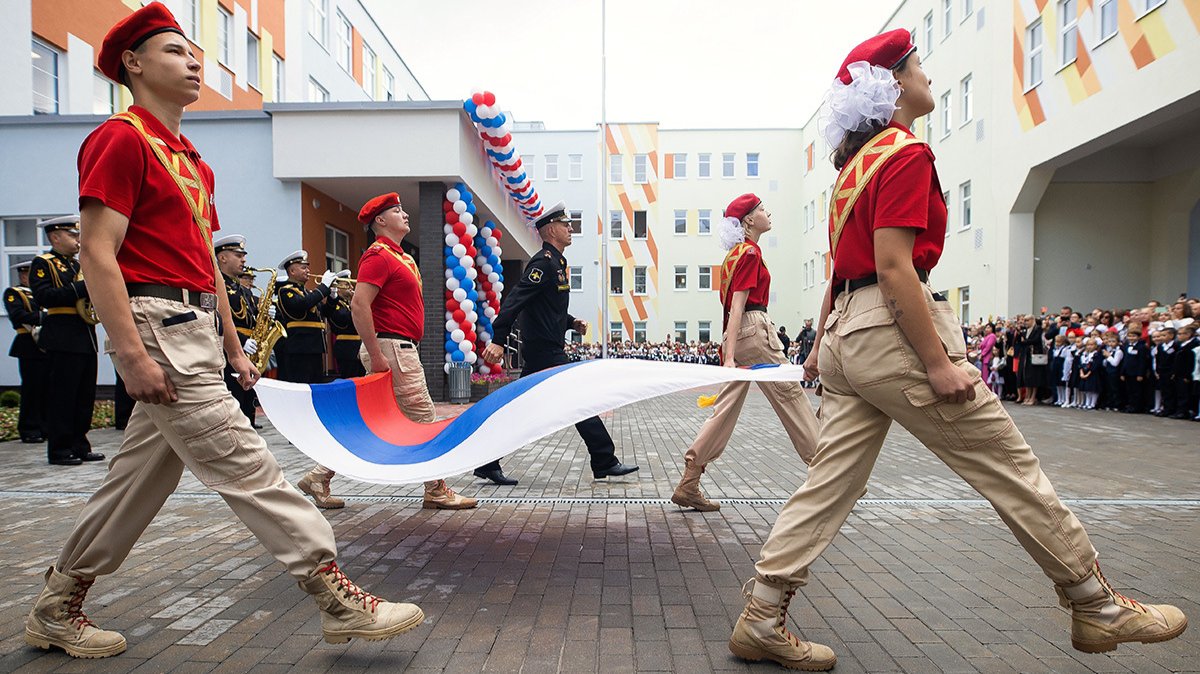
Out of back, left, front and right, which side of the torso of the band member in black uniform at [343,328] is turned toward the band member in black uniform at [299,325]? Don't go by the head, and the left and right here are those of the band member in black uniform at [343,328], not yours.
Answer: right

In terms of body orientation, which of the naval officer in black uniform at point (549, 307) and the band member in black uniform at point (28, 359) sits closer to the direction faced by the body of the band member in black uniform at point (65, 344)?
the naval officer in black uniform

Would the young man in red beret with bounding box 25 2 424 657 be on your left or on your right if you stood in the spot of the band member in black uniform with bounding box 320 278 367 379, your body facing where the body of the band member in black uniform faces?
on your right

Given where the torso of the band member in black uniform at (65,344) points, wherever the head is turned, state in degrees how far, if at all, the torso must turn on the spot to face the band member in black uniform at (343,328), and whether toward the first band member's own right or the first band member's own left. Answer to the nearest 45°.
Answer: approximately 90° to the first band member's own left

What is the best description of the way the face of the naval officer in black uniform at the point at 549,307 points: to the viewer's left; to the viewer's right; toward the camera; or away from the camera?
to the viewer's right

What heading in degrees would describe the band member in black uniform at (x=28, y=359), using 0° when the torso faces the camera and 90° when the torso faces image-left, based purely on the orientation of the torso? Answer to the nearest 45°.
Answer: approximately 315°

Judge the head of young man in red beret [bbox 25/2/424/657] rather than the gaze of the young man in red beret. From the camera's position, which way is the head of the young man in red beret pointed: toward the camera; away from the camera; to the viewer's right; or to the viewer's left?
to the viewer's right

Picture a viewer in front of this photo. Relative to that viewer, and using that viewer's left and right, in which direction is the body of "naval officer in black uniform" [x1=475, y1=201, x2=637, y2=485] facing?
facing to the right of the viewer

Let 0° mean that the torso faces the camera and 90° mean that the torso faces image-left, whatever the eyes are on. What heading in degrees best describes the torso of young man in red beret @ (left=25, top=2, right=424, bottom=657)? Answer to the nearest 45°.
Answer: approximately 315°

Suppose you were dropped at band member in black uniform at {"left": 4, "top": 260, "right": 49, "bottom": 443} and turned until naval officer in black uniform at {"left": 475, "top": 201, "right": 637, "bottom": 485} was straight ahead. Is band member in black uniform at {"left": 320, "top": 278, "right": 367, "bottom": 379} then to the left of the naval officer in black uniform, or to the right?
left
